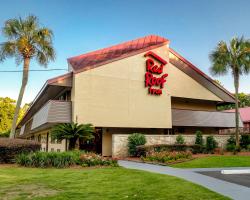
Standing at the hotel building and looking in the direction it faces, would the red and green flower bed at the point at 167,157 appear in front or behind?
in front

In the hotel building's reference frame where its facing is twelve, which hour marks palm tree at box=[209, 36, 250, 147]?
The palm tree is roughly at 9 o'clock from the hotel building.

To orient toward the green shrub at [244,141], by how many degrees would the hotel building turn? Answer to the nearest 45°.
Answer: approximately 90° to its left

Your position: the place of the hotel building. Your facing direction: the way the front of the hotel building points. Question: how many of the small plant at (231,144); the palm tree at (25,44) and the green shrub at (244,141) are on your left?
2

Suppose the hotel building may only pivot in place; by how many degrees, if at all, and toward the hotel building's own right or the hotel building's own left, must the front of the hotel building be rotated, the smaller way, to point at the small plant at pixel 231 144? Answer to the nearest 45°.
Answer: approximately 90° to the hotel building's own left

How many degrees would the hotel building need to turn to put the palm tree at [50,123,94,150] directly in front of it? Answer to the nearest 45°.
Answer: approximately 45° to its right

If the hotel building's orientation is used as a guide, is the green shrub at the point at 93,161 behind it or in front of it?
in front

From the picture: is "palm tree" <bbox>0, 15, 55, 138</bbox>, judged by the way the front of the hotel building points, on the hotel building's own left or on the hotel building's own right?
on the hotel building's own right

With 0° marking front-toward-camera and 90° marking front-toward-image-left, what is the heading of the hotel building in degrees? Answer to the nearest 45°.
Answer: approximately 0°
